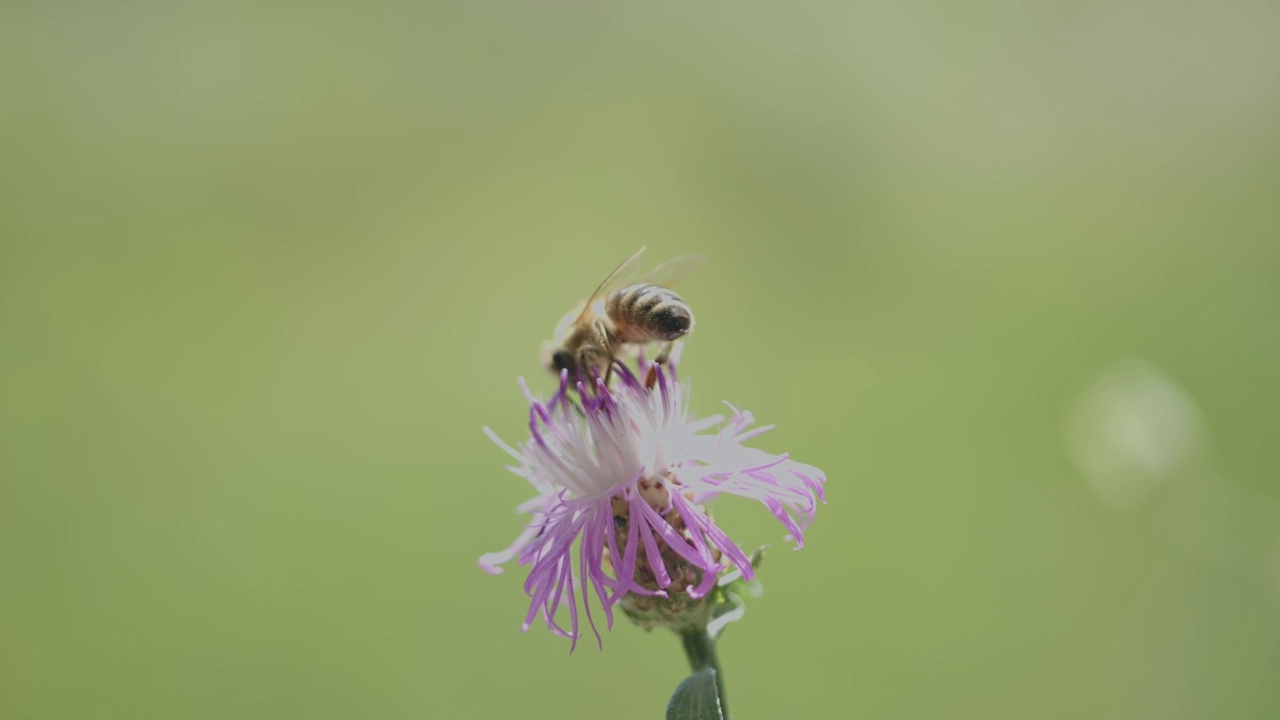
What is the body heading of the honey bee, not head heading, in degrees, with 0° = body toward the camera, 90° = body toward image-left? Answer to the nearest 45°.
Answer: approximately 90°
